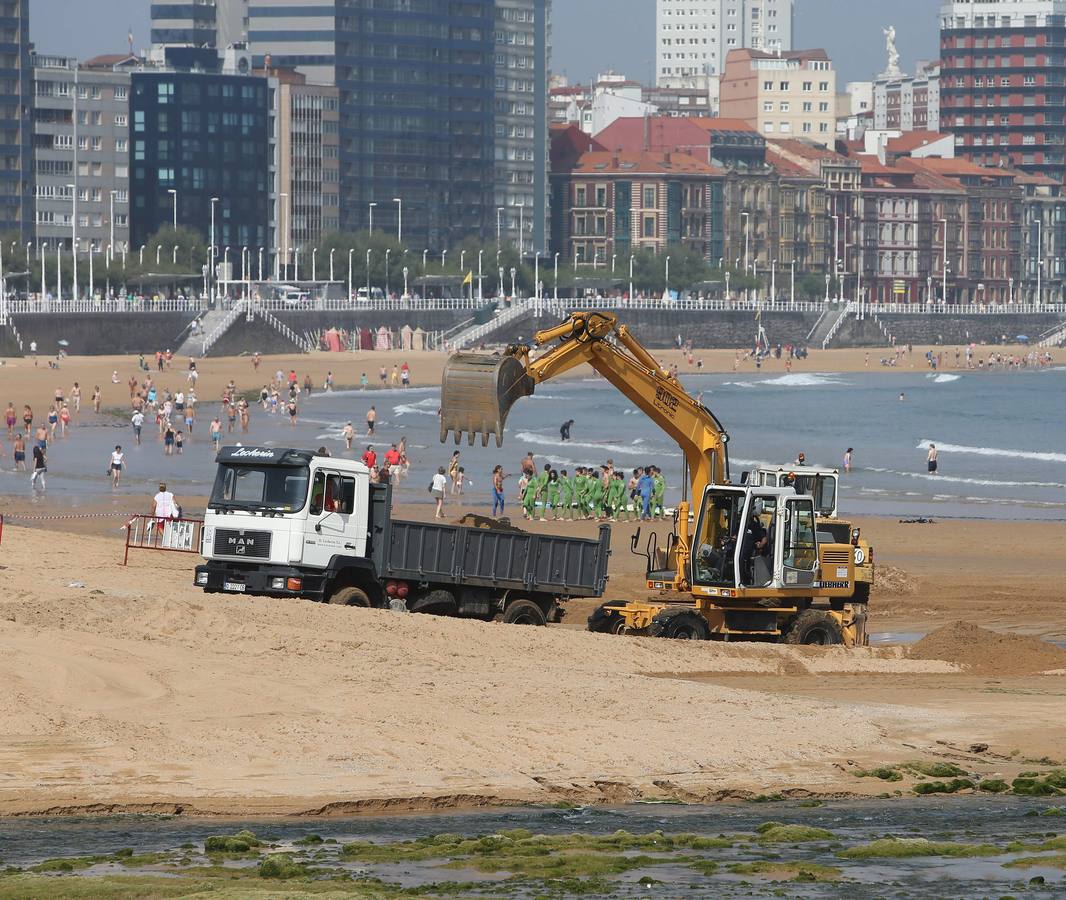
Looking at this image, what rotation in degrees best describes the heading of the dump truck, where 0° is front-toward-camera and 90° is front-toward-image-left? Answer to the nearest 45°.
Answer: approximately 45°

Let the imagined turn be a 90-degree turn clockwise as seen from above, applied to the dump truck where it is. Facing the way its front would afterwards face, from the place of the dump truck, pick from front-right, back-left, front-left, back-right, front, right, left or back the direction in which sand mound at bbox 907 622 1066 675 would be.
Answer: back-right

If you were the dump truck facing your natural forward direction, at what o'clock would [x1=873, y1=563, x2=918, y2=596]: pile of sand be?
The pile of sand is roughly at 6 o'clock from the dump truck.

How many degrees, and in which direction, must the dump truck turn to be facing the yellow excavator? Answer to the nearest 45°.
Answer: approximately 135° to its left

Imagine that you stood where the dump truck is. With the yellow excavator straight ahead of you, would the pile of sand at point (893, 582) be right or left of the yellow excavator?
left
